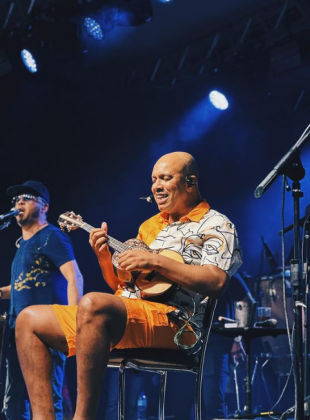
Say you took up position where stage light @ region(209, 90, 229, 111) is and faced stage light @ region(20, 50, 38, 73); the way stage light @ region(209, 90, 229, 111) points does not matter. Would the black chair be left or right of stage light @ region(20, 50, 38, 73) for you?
left

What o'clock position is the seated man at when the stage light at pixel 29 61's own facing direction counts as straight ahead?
The seated man is roughly at 10 o'clock from the stage light.

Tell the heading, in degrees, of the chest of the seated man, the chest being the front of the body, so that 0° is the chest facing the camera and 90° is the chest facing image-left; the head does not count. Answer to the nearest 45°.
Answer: approximately 45°

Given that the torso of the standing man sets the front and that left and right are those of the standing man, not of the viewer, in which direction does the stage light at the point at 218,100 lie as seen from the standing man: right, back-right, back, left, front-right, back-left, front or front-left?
back

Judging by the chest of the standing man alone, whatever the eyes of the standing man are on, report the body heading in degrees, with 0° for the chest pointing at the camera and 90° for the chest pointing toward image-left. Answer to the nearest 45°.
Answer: approximately 45°
